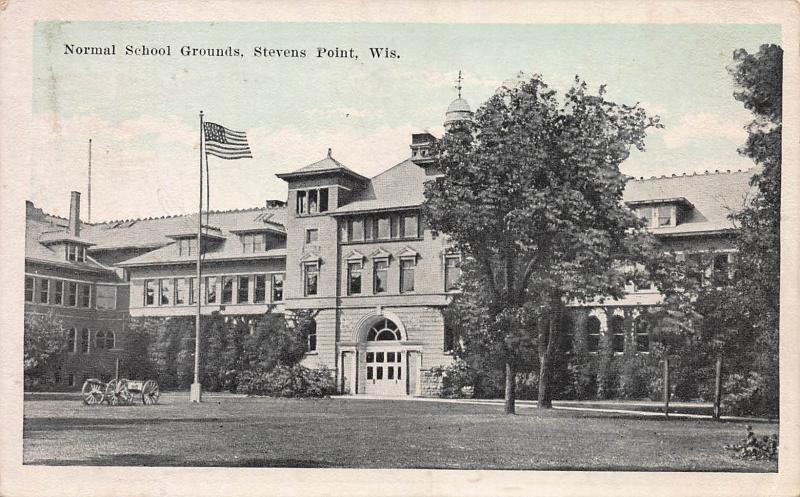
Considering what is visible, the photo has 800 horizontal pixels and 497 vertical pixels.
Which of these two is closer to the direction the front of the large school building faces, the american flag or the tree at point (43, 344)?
the american flag

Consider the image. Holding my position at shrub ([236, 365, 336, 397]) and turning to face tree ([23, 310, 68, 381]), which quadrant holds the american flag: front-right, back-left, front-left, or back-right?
front-left

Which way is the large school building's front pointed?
toward the camera

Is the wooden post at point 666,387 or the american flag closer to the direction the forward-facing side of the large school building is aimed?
the american flag

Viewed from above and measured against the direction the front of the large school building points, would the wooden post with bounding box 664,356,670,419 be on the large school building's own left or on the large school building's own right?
on the large school building's own left

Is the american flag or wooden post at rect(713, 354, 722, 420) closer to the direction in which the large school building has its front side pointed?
the american flag
